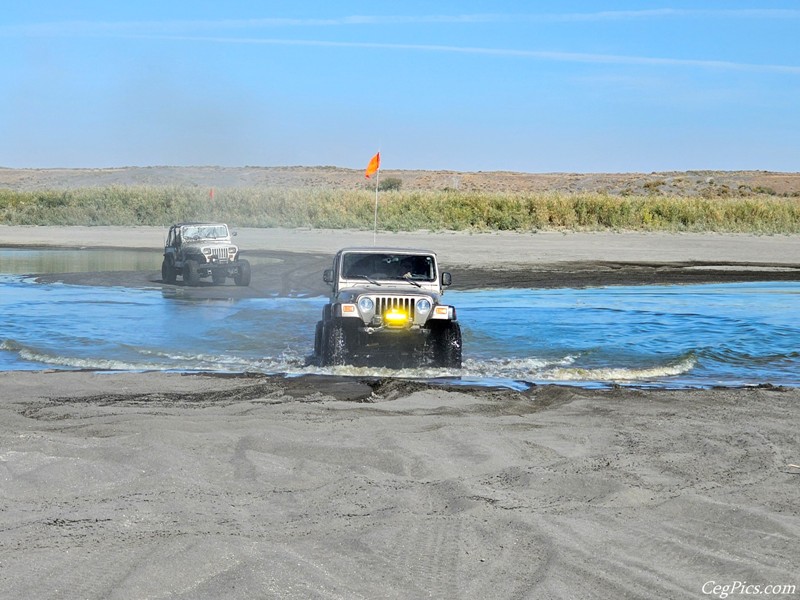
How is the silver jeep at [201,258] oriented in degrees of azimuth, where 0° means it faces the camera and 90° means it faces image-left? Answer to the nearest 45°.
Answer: approximately 315°

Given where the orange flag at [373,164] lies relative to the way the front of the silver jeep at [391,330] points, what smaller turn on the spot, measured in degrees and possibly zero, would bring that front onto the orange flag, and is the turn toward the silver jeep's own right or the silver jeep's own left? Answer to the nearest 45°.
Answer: approximately 180°

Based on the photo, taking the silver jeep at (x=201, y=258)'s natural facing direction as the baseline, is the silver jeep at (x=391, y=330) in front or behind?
in front

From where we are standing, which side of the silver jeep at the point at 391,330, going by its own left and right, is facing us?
front

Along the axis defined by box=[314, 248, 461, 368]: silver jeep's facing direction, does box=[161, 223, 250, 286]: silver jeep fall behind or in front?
behind
